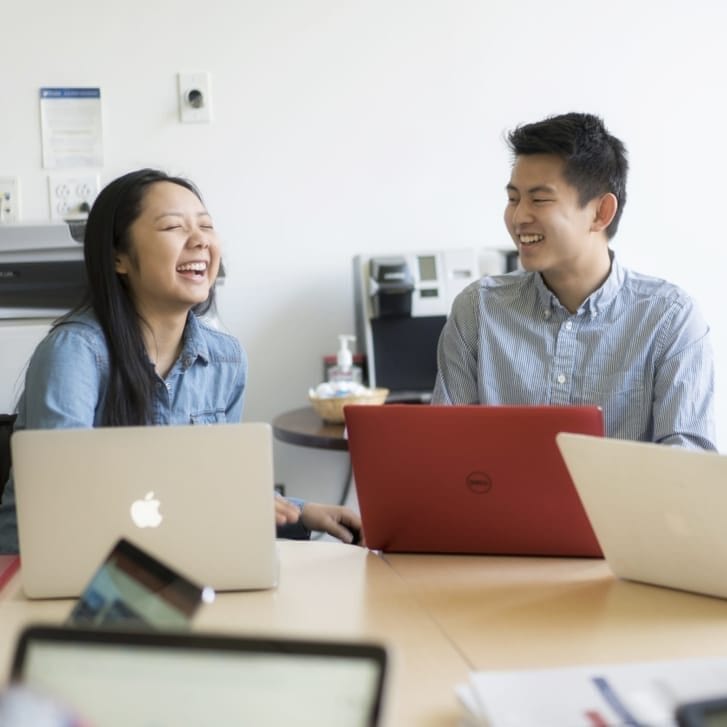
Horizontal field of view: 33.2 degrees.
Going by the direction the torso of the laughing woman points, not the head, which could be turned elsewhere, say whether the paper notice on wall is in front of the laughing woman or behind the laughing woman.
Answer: behind

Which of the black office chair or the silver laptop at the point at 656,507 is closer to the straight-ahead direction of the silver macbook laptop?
the black office chair

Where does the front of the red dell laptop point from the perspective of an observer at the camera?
facing away from the viewer

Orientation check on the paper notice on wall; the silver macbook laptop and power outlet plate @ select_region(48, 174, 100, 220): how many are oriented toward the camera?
2

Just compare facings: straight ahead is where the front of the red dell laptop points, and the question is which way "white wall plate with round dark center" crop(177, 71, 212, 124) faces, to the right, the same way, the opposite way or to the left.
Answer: the opposite way

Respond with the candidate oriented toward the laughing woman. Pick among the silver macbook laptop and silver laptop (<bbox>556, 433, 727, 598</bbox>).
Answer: the silver macbook laptop
